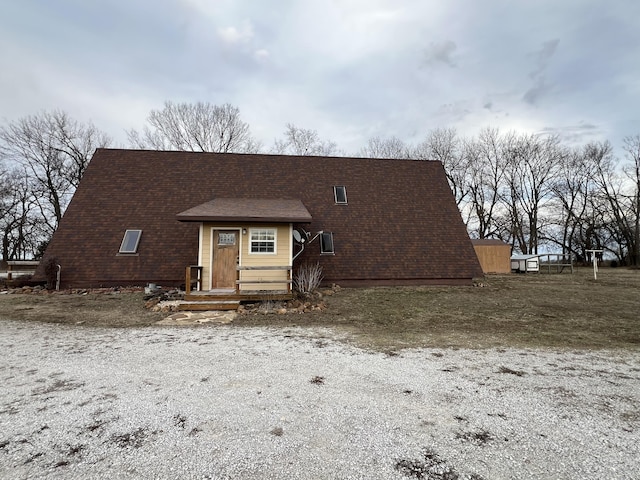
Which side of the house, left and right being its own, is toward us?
front

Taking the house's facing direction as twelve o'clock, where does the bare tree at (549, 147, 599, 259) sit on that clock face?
The bare tree is roughly at 8 o'clock from the house.

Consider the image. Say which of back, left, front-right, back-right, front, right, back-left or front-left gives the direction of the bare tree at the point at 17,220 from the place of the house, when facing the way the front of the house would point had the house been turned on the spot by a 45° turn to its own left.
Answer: back

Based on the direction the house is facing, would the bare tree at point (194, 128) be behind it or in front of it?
behind

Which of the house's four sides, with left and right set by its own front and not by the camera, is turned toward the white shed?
left

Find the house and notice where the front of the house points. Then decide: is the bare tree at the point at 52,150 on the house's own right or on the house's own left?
on the house's own right
